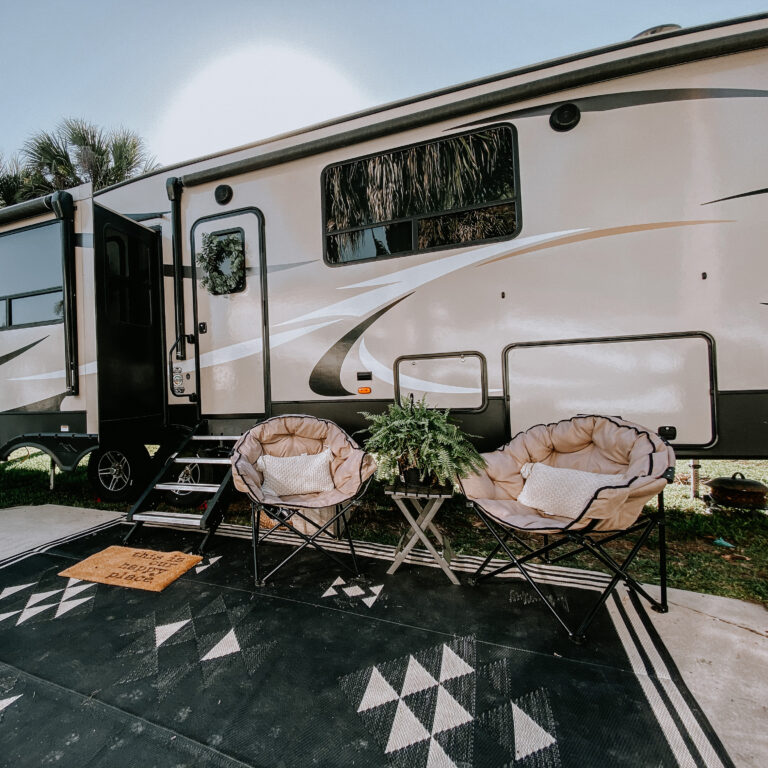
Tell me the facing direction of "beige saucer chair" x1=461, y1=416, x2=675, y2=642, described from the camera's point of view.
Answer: facing the viewer and to the left of the viewer

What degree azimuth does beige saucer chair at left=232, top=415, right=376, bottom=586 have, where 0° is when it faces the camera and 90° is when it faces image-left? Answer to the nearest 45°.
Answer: approximately 0°

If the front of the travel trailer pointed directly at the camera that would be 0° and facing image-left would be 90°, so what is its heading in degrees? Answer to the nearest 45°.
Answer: approximately 315°

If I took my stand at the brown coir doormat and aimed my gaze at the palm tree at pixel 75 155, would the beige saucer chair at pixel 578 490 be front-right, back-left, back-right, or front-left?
back-right

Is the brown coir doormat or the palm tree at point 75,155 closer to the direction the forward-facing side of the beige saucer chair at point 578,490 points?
the brown coir doormat

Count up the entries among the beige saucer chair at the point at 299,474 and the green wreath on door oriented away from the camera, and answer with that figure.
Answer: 0

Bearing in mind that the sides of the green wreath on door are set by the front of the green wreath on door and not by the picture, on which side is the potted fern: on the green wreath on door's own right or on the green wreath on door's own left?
on the green wreath on door's own left

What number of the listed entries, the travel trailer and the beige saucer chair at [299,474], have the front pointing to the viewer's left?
0

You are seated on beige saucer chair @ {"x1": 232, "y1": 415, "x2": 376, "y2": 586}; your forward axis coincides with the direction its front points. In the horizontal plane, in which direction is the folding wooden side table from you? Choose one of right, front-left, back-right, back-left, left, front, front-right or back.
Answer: front-left

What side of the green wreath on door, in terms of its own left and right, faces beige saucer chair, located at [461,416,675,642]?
left

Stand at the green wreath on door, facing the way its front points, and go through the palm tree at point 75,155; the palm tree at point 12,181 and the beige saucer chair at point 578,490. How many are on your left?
1
